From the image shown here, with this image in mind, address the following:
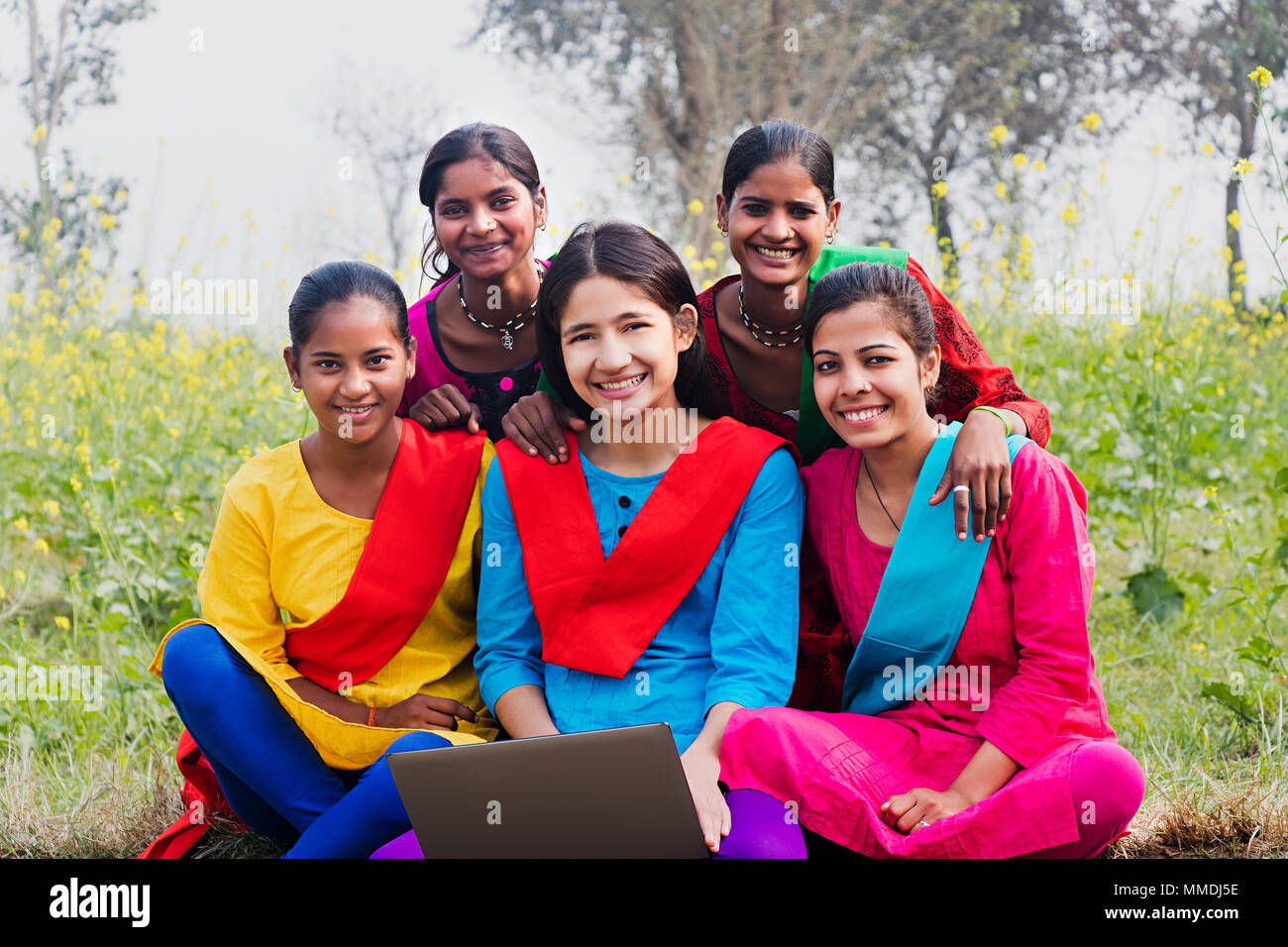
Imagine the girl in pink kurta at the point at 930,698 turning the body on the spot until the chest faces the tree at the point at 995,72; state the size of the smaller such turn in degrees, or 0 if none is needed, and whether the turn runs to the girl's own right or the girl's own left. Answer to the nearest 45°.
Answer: approximately 135° to the girl's own right

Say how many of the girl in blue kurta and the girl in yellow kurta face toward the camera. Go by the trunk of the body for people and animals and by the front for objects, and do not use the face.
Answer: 2

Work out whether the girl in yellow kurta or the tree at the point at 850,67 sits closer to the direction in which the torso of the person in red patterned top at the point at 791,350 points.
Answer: the girl in yellow kurta

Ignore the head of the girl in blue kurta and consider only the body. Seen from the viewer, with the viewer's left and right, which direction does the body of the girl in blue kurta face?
facing the viewer

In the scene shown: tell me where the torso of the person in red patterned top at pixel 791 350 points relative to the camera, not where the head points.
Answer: toward the camera

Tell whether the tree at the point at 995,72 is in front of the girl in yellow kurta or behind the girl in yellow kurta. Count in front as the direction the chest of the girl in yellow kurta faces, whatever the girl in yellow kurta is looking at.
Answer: behind

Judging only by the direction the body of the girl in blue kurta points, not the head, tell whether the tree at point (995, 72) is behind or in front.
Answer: behind

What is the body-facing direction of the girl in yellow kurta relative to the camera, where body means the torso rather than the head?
toward the camera
